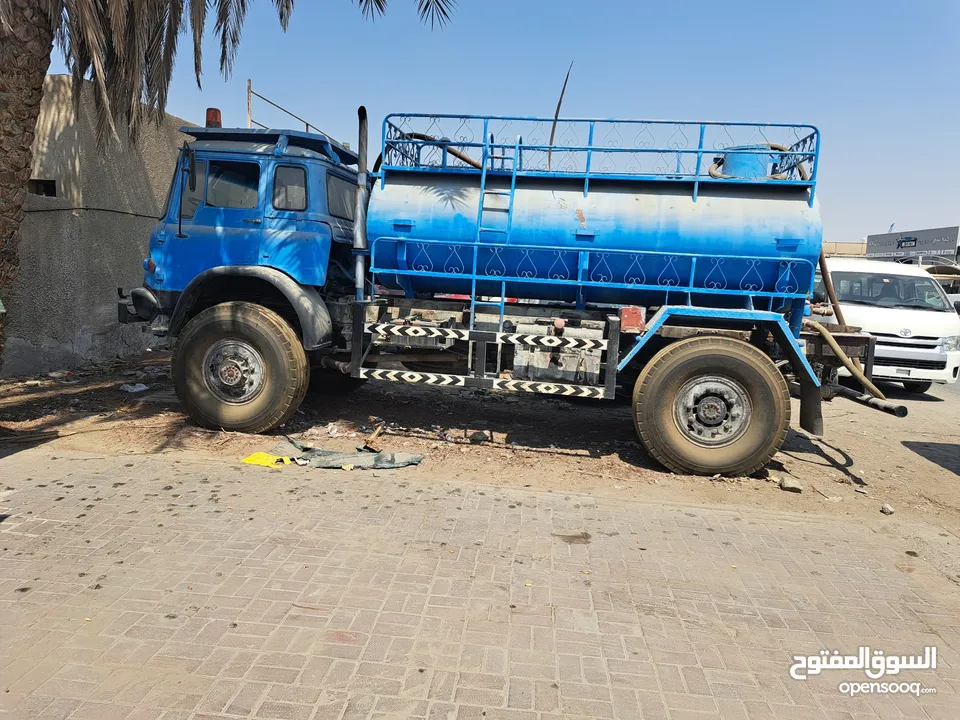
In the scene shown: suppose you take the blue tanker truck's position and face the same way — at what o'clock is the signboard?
The signboard is roughly at 4 o'clock from the blue tanker truck.

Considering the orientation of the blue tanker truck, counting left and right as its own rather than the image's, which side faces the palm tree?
front

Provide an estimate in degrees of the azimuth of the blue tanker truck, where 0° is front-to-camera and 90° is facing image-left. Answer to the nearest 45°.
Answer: approximately 90°

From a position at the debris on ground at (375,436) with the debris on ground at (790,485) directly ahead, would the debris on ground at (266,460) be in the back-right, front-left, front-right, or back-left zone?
back-right

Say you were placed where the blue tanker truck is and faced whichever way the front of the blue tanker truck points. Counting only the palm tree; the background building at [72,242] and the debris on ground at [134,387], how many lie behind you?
0

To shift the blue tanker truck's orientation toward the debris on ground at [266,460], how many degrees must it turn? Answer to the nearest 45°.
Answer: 0° — it already faces it

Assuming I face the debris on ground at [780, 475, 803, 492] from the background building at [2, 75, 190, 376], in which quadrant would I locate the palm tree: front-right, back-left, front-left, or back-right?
front-right

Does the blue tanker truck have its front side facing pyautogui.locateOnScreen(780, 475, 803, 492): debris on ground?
no

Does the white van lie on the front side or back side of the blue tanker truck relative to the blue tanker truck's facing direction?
on the back side

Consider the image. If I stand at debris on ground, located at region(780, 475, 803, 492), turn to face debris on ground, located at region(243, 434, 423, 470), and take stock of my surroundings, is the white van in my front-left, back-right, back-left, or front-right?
back-right

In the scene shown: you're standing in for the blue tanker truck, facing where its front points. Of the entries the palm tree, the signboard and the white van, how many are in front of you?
1

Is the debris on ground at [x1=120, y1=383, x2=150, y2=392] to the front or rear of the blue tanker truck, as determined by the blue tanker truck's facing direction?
to the front
